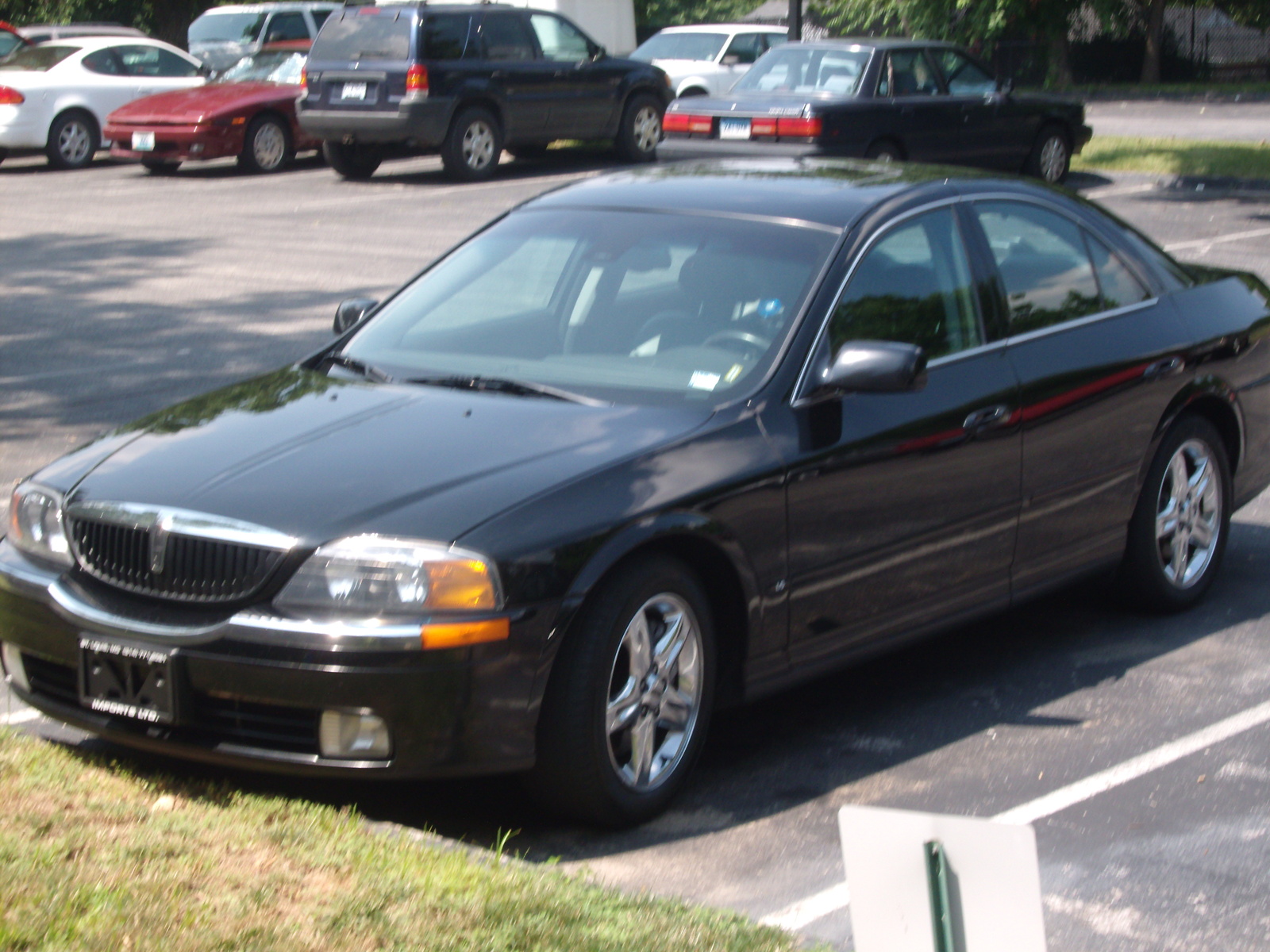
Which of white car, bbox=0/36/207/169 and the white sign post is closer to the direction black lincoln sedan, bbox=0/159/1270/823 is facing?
the white sign post

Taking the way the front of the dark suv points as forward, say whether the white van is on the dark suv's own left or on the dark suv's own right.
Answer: on the dark suv's own left

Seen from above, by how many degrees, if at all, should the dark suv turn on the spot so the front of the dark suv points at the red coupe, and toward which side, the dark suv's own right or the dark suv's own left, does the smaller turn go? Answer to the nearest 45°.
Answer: approximately 90° to the dark suv's own left

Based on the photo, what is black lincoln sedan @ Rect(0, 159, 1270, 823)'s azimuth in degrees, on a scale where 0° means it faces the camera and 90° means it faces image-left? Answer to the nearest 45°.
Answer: approximately 45°

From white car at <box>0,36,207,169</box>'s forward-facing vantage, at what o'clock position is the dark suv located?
The dark suv is roughly at 3 o'clock from the white car.

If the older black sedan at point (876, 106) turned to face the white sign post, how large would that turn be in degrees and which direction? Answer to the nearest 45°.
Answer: approximately 135° to its right

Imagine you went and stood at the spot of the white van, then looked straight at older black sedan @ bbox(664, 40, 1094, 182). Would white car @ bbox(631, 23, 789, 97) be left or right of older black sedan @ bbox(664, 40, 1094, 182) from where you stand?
left

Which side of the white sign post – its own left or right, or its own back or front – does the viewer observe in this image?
back

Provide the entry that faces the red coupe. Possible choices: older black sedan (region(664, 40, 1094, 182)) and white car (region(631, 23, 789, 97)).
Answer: the white car

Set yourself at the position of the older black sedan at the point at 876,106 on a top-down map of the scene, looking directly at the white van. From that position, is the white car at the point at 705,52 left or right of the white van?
right

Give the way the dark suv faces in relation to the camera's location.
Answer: facing away from the viewer and to the right of the viewer

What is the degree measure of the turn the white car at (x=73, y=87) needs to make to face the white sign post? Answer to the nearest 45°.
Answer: approximately 135° to its right

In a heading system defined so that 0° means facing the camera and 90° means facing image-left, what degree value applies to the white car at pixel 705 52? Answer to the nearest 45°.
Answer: approximately 45°
